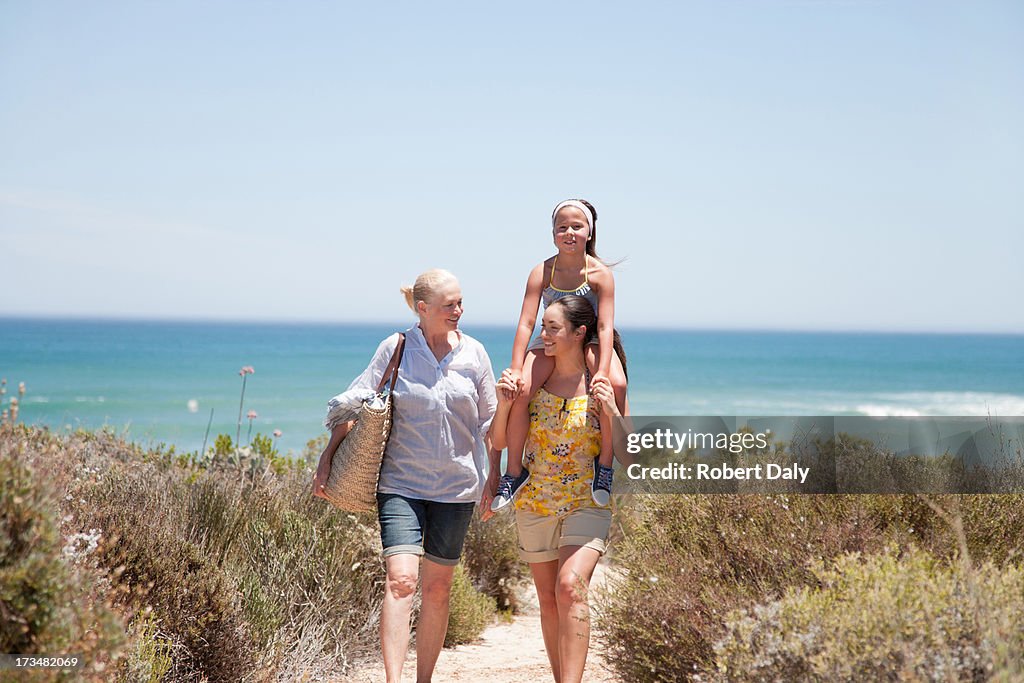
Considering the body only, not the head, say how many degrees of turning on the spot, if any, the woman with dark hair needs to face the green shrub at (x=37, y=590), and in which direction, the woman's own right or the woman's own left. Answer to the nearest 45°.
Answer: approximately 45° to the woman's own right

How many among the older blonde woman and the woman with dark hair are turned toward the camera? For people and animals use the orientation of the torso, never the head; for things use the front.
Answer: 2

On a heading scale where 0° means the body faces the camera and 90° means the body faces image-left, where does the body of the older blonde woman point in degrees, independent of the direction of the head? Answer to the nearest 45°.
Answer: approximately 0°

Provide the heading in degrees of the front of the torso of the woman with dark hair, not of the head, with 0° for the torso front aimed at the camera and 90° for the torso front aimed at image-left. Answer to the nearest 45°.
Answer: approximately 0°

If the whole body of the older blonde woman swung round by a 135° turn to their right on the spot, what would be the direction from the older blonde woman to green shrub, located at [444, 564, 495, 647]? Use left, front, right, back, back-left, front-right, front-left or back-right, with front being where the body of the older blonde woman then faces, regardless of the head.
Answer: front-right
